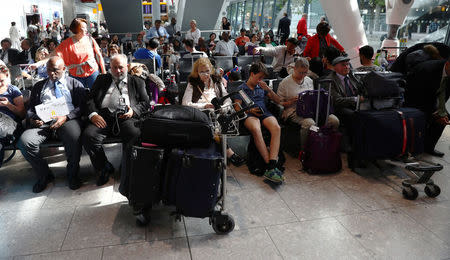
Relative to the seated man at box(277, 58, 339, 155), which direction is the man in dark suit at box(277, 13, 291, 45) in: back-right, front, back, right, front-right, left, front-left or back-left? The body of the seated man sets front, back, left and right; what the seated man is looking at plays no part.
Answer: back-left

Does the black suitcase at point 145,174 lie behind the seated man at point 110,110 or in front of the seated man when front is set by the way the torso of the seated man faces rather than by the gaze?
in front

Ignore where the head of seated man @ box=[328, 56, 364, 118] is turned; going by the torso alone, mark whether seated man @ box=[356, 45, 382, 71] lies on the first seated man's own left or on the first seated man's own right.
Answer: on the first seated man's own left

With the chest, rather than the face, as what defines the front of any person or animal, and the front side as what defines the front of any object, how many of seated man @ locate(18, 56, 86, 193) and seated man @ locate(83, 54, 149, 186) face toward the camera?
2

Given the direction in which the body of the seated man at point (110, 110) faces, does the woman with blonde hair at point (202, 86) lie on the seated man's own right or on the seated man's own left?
on the seated man's own left

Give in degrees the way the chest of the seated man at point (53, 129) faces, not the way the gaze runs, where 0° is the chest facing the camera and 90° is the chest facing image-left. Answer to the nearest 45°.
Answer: approximately 0°

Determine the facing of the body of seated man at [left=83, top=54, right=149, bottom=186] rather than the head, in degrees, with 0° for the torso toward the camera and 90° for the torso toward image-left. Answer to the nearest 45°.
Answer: approximately 0°

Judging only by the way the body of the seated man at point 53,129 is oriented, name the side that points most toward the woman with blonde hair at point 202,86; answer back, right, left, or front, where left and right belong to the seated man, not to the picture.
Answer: left

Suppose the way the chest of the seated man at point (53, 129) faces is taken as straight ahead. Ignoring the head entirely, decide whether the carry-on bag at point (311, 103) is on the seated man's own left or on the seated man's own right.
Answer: on the seated man's own left

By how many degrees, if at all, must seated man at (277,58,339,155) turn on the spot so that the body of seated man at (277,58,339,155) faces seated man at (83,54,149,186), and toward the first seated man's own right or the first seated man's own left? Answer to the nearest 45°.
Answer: approximately 90° to the first seated man's own right
